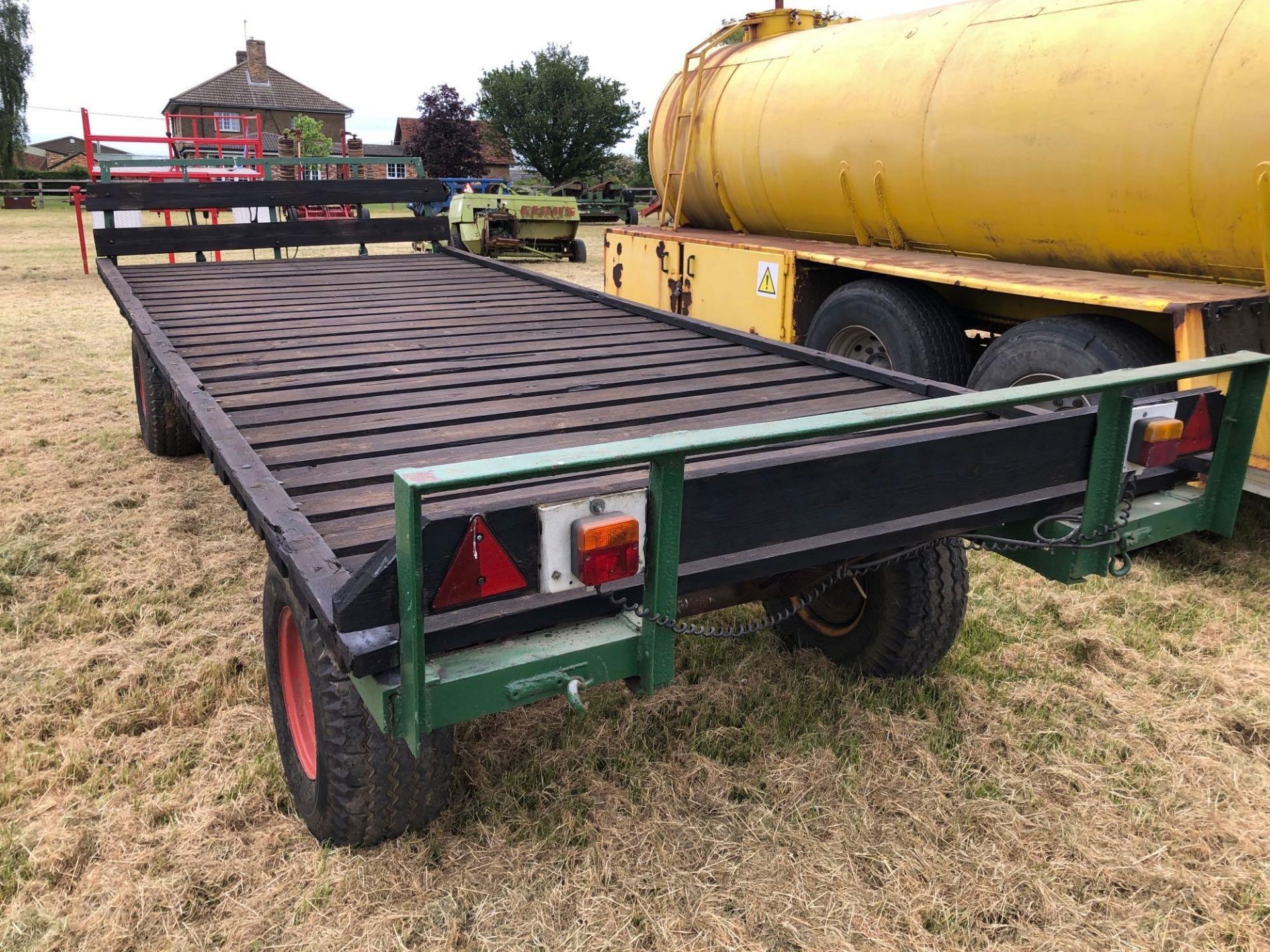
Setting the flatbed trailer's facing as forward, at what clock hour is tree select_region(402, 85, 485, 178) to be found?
The tree is roughly at 1 o'clock from the flatbed trailer.

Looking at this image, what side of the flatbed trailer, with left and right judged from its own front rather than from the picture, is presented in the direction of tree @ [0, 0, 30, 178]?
front

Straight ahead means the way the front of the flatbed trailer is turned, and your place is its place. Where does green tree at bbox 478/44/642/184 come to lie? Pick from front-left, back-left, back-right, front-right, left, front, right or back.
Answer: front-right

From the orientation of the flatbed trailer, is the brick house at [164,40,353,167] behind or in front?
in front

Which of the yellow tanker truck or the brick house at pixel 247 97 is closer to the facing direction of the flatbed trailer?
the brick house

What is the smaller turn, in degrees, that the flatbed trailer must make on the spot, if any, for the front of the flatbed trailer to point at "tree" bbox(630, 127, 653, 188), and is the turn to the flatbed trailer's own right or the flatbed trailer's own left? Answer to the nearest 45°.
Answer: approximately 45° to the flatbed trailer's own right

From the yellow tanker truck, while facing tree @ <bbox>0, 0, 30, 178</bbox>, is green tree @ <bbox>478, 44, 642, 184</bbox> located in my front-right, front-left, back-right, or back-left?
front-right

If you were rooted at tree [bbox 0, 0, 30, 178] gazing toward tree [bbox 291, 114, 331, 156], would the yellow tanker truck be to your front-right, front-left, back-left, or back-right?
front-right

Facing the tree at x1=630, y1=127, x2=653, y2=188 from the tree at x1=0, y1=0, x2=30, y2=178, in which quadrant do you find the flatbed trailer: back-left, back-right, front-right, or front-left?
front-right

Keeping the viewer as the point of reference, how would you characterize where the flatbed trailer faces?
facing away from the viewer and to the left of the viewer

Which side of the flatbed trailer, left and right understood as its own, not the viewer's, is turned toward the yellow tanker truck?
right

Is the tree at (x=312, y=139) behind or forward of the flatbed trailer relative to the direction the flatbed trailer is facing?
forward
